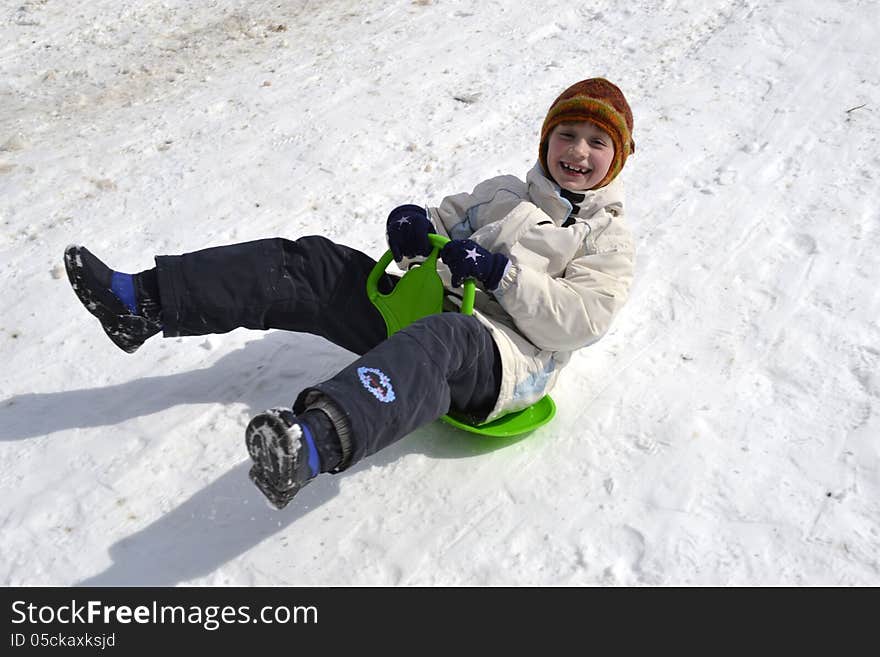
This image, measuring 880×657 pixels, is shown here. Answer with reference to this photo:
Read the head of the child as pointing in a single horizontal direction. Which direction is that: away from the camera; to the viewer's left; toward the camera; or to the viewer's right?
toward the camera

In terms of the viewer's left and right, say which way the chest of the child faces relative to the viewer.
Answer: facing the viewer and to the left of the viewer
